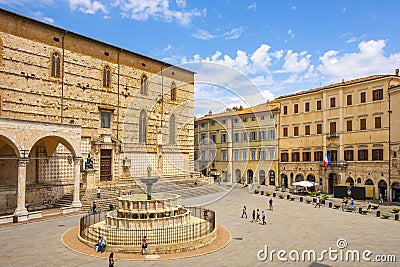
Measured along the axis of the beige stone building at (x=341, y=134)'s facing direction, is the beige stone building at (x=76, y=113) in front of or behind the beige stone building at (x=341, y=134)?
in front

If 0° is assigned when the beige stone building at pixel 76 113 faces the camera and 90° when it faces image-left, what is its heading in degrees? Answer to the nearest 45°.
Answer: approximately 315°

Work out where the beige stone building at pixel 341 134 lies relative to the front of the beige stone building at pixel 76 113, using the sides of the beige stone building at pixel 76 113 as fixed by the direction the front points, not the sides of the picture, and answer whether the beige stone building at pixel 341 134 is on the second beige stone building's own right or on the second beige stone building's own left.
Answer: on the second beige stone building's own left

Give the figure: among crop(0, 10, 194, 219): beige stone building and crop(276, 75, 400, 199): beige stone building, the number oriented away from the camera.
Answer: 0

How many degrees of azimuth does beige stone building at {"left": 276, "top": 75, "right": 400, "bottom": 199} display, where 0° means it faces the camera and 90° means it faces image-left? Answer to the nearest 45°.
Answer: approximately 45°
